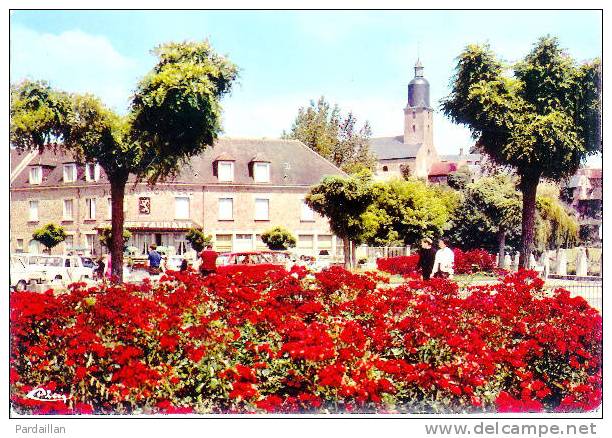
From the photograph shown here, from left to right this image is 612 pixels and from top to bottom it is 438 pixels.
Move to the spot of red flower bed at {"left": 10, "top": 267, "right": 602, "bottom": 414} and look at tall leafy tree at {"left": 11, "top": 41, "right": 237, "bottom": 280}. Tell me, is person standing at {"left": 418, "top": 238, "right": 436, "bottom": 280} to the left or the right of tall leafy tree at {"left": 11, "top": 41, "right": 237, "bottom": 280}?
right

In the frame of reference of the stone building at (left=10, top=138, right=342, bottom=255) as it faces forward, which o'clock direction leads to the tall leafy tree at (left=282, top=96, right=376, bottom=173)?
The tall leafy tree is roughly at 7 o'clock from the stone building.

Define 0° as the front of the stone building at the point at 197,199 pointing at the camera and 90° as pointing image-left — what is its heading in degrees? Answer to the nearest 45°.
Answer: approximately 0°

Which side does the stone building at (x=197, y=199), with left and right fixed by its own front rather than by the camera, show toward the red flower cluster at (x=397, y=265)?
left
